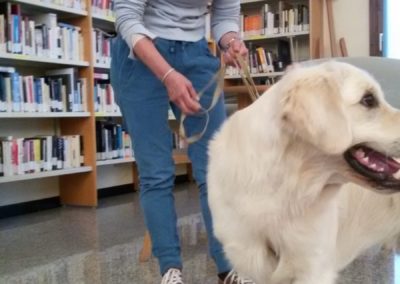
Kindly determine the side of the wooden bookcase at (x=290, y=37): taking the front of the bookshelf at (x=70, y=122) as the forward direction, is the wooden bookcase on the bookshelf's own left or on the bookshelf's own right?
on the bookshelf's own left

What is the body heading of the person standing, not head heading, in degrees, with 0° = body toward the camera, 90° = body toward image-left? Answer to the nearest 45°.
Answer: approximately 315°

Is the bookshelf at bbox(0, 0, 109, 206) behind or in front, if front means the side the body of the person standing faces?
behind

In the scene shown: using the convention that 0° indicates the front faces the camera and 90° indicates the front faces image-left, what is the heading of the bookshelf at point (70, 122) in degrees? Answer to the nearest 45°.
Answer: approximately 315°
